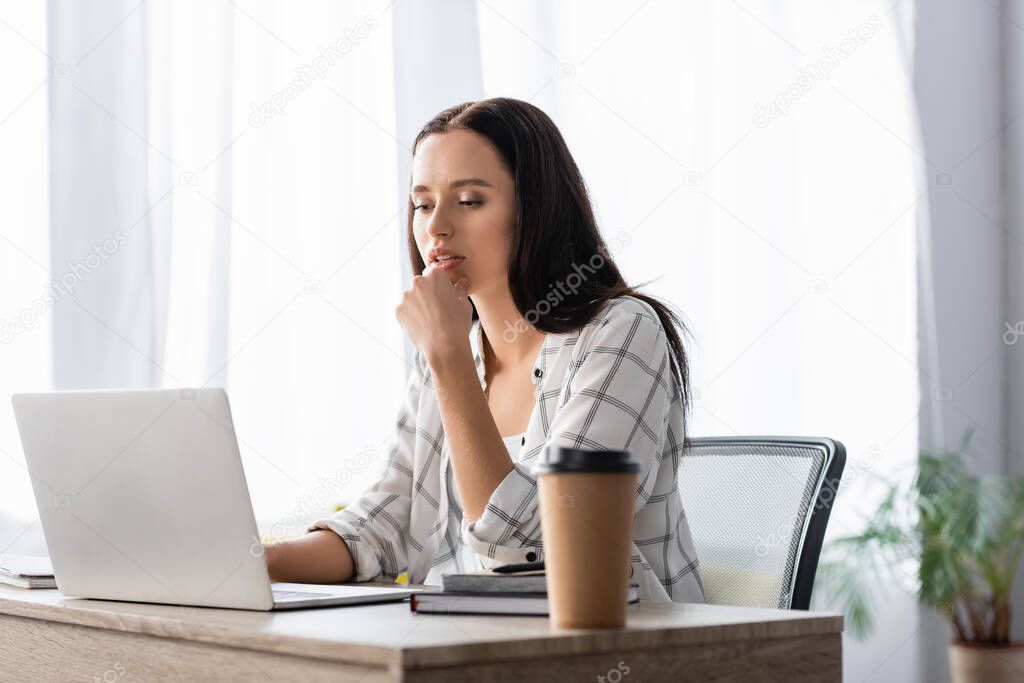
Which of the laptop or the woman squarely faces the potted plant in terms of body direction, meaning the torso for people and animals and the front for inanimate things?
the laptop

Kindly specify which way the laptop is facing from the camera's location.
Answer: facing away from the viewer and to the right of the viewer

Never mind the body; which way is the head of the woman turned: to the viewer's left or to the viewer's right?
to the viewer's left

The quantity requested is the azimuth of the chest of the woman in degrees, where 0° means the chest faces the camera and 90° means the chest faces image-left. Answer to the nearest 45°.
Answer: approximately 45°

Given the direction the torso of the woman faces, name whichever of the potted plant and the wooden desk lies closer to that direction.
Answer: the wooden desk

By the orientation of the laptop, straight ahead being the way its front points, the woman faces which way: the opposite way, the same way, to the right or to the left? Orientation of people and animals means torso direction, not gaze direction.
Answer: the opposite way

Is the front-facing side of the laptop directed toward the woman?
yes
